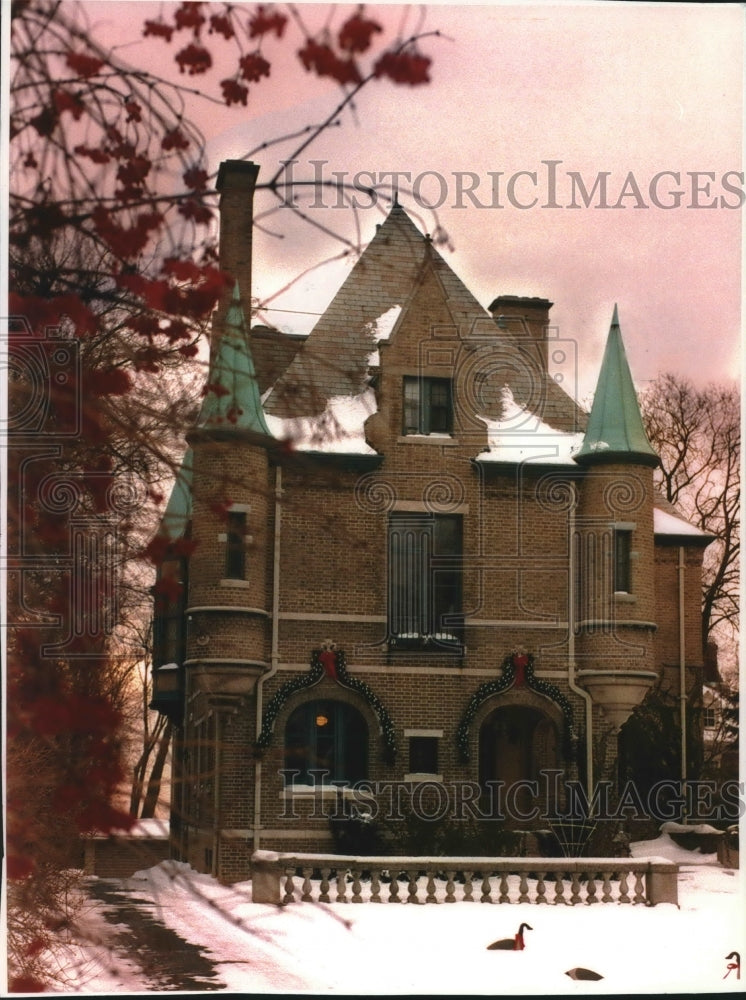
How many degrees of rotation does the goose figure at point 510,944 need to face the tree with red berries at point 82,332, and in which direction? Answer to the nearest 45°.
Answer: approximately 90° to its right

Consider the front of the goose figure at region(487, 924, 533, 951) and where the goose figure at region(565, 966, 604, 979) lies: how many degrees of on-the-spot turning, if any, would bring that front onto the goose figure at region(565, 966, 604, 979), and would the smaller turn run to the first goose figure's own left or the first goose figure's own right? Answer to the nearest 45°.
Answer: approximately 45° to the first goose figure's own right

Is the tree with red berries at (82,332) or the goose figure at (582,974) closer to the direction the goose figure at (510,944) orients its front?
the goose figure

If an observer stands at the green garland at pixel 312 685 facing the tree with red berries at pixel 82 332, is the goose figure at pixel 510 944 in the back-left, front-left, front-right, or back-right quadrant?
front-left

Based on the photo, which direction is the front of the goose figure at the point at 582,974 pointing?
to the viewer's left

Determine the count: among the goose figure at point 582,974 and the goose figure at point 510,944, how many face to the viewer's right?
1

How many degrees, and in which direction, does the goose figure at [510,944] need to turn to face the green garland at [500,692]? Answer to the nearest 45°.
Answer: approximately 90° to its left

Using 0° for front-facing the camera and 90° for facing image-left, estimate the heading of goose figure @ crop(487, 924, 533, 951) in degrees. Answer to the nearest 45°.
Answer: approximately 270°
